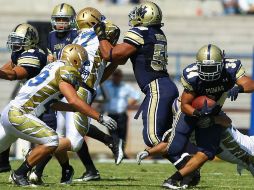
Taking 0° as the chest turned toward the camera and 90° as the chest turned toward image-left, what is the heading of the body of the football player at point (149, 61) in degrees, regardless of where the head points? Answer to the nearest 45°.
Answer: approximately 135°

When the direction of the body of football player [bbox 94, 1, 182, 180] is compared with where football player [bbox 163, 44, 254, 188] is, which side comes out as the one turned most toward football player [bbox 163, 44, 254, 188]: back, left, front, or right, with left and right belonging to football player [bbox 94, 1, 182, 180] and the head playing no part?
back

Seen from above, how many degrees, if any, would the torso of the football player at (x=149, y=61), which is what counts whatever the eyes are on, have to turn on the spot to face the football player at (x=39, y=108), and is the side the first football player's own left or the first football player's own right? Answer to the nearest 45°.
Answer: approximately 90° to the first football player's own left

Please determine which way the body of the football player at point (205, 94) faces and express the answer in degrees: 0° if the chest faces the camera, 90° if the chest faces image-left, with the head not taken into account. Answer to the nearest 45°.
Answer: approximately 0°

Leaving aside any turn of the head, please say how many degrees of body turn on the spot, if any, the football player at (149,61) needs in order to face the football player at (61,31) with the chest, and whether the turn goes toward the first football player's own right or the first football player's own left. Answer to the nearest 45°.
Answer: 0° — they already face them

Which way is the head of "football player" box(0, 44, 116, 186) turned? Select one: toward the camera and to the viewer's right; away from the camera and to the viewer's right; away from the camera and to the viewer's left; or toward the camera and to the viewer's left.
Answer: away from the camera and to the viewer's right

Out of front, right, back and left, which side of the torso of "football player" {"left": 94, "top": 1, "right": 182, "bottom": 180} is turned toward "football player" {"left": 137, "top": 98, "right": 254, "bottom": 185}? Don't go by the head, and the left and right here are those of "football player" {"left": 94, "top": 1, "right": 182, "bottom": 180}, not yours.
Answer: back

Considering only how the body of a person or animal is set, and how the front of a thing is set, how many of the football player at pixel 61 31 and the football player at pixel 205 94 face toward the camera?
2

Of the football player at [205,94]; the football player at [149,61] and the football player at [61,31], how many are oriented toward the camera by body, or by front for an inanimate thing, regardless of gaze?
2
